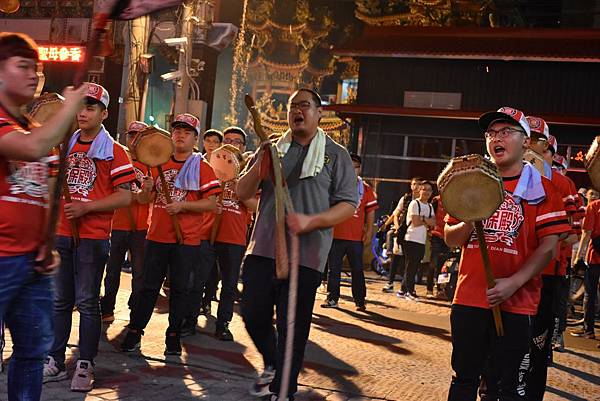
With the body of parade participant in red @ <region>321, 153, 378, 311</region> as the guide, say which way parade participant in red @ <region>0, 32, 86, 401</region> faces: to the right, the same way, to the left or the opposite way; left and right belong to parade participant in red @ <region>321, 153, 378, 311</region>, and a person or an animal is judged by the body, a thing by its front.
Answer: to the left

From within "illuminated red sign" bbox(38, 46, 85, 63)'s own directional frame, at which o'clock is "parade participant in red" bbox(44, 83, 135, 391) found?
The parade participant in red is roughly at 12 o'clock from the illuminated red sign.

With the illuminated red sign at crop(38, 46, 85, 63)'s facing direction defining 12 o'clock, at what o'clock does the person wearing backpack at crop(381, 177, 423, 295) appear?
The person wearing backpack is roughly at 11 o'clock from the illuminated red sign.

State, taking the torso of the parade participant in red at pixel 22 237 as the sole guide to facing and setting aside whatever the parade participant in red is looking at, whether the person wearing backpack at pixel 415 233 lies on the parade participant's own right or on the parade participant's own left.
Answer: on the parade participant's own left

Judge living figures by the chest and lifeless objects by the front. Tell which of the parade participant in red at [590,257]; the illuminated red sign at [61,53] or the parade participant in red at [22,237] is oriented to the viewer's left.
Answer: the parade participant in red at [590,257]

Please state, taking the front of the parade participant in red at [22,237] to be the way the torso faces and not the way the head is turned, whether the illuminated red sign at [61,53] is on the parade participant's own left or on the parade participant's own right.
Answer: on the parade participant's own left

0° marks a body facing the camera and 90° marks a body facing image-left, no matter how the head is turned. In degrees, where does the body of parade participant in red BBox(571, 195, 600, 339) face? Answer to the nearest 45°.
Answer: approximately 90°

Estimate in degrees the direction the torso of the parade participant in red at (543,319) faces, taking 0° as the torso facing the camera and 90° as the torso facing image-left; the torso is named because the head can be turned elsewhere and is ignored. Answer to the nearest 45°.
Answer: approximately 45°

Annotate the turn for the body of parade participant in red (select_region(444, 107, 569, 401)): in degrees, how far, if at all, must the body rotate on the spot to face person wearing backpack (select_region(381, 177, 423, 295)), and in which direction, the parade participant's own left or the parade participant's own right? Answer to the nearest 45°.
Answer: approximately 135° to the parade participant's own right

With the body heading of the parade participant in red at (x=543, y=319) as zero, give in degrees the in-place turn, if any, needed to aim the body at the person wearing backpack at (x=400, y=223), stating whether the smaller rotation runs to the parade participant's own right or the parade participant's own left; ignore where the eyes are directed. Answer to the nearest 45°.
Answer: approximately 135° to the parade participant's own right

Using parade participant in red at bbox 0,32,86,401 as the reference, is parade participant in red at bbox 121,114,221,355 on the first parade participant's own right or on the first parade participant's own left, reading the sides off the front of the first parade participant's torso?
on the first parade participant's own left

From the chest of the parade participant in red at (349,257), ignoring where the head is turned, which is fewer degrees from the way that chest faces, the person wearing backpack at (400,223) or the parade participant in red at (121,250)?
the parade participant in red
